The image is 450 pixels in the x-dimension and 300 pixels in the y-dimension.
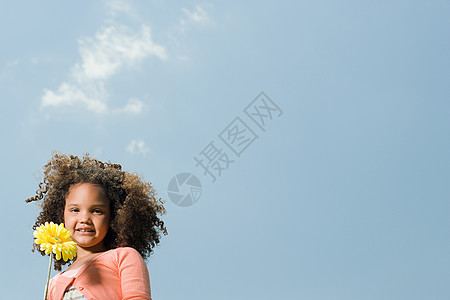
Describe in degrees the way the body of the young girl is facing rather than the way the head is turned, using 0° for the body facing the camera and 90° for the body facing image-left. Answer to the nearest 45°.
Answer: approximately 45°
